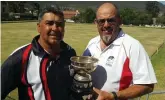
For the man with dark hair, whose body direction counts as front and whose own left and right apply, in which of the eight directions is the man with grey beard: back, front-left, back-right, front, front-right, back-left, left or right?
front-left

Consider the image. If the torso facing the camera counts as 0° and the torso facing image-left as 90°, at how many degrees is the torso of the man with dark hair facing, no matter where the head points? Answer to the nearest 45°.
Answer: approximately 315°

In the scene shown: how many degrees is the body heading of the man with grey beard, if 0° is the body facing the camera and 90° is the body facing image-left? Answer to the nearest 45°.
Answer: approximately 45°

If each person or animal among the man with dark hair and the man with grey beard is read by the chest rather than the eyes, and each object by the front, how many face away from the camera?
0

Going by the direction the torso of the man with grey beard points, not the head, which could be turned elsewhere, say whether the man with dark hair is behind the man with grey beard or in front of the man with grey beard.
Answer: in front
